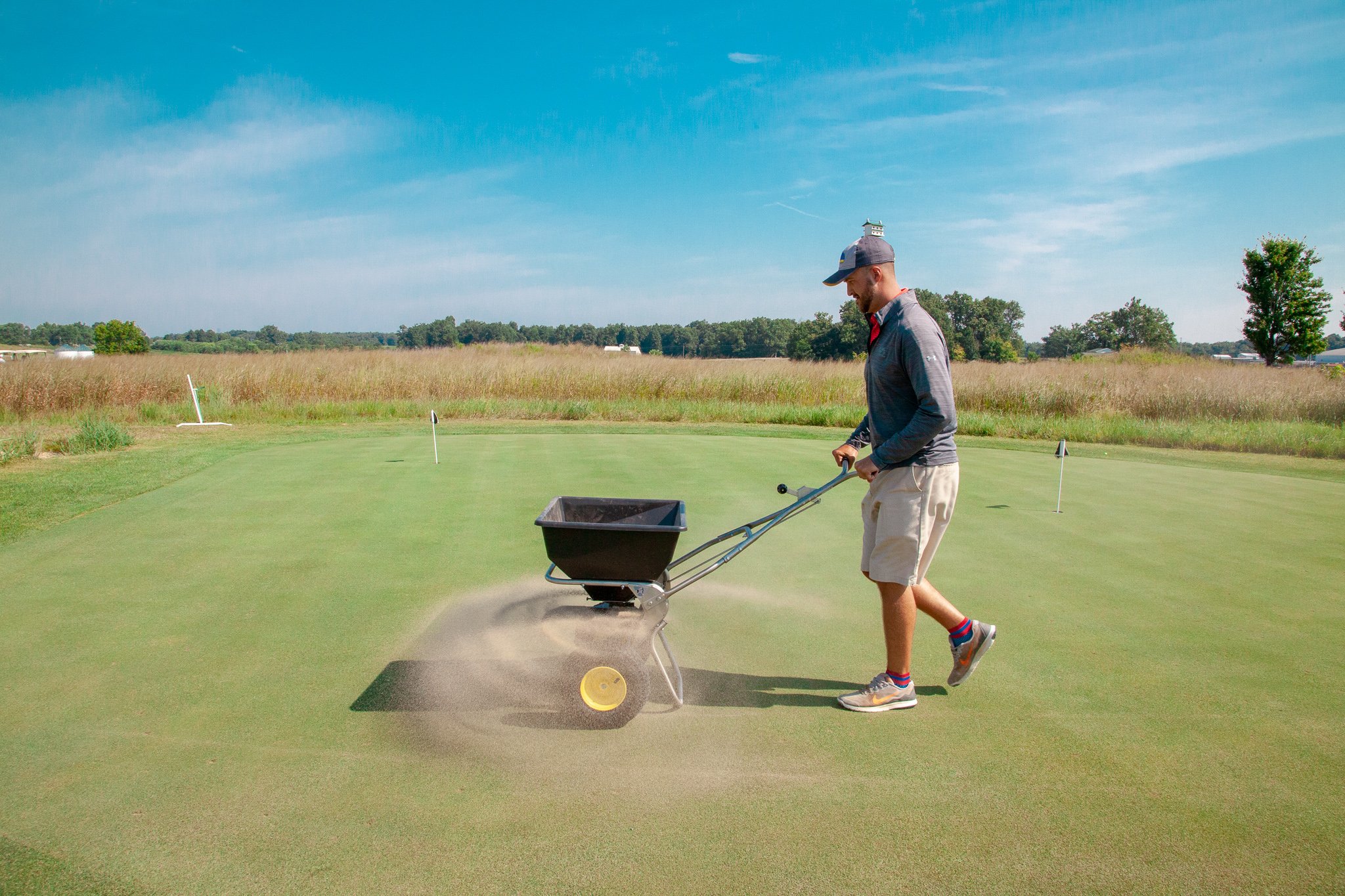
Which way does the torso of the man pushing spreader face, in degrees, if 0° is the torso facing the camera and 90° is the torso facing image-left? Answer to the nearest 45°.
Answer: approximately 90°

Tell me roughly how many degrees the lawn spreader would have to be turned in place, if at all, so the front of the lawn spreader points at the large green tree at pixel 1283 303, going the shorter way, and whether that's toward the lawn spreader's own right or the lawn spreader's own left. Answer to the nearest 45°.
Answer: approximately 135° to the lawn spreader's own right

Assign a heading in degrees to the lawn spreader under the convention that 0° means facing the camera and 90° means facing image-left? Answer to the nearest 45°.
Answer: approximately 90°

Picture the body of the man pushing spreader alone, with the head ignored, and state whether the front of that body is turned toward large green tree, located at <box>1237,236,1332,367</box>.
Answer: no
